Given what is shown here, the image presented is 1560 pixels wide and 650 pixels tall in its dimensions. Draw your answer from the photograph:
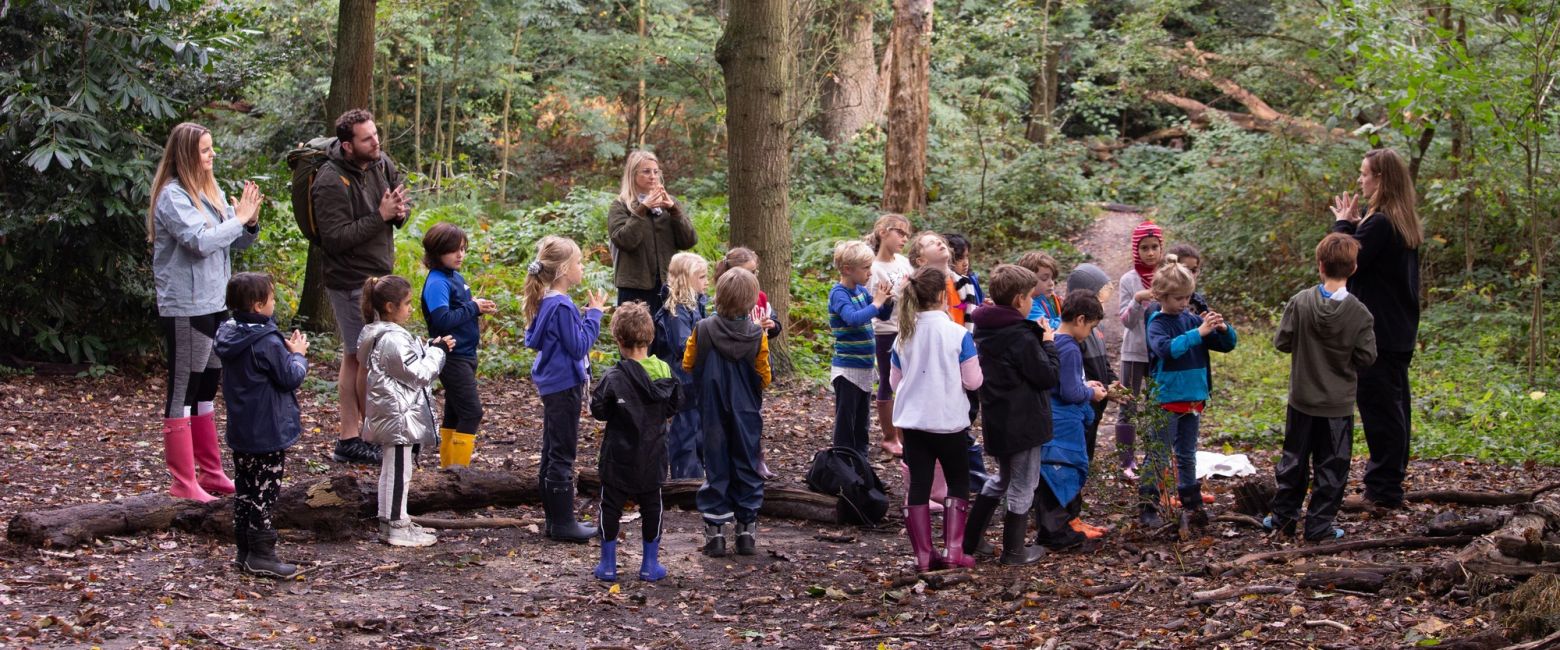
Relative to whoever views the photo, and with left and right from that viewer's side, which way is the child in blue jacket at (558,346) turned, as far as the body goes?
facing to the right of the viewer

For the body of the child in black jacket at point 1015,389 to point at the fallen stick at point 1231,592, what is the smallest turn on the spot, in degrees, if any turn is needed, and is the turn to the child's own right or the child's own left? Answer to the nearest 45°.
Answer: approximately 90° to the child's own right

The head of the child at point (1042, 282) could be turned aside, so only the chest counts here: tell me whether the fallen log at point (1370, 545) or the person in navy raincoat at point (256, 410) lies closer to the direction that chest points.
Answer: the fallen log

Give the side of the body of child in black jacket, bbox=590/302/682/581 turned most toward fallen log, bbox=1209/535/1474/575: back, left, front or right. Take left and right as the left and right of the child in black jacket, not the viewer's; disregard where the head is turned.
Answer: right

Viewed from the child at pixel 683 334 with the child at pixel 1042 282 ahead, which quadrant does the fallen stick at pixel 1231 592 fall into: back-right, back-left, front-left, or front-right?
front-right

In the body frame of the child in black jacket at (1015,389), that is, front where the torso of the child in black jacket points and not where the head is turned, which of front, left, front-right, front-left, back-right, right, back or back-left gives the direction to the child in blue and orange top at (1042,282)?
front-left

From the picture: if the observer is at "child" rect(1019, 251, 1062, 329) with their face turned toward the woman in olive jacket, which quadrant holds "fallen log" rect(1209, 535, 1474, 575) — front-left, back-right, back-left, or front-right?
back-left

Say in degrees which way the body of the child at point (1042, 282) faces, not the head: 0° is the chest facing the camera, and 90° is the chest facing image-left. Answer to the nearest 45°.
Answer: approximately 315°

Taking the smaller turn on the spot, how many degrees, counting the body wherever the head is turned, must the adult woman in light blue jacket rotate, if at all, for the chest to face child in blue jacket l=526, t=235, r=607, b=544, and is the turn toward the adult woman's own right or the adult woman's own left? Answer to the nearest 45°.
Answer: approximately 45° to the adult woman's own right
